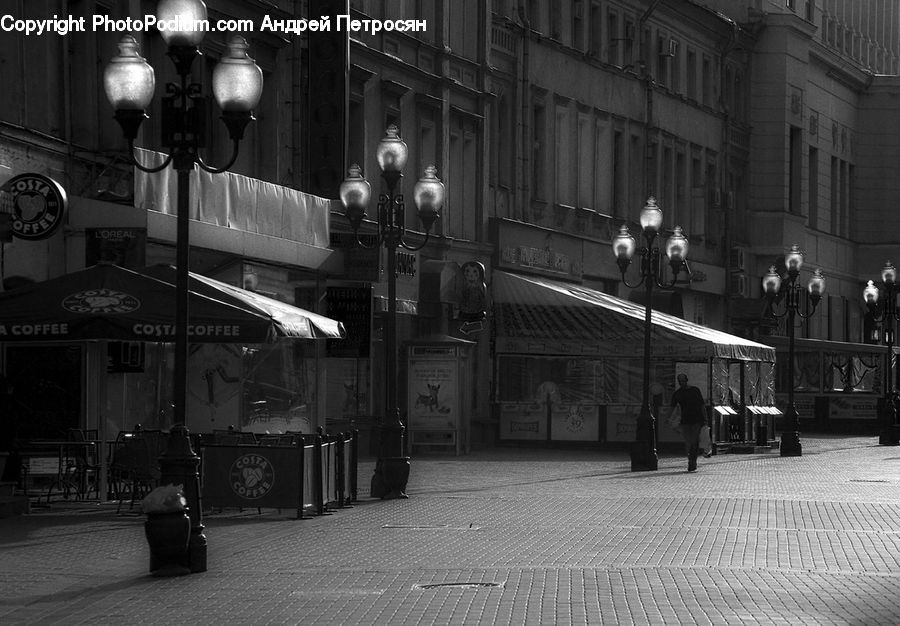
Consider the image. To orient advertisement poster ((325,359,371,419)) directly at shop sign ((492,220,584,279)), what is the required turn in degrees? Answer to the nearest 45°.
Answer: approximately 135° to its left

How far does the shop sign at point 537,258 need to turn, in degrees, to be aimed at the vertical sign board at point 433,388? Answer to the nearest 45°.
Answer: approximately 45° to its right

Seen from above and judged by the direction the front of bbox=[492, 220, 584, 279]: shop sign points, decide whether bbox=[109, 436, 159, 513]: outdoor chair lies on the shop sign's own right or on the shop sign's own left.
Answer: on the shop sign's own right

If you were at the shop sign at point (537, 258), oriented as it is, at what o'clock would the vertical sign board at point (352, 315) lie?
The vertical sign board is roughly at 2 o'clock from the shop sign.

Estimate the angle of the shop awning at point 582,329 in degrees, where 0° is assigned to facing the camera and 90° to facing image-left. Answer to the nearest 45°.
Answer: approximately 315°

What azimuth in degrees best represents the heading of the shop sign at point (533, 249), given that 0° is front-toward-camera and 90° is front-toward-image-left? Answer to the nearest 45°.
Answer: approximately 315°

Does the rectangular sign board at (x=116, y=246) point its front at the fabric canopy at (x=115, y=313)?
yes

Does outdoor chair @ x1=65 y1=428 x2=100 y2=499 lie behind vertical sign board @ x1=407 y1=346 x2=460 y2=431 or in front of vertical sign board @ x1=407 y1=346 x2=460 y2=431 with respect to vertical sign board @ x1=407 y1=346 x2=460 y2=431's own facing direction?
in front

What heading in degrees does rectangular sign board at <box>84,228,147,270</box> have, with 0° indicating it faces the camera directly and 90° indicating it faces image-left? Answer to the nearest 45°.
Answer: approximately 0°

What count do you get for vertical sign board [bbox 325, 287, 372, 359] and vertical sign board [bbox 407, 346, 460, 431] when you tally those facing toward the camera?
2
